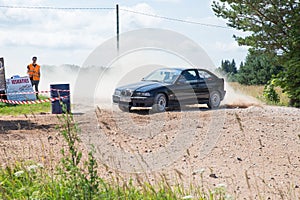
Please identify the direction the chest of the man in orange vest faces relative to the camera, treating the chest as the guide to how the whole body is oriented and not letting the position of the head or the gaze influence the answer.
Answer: toward the camera

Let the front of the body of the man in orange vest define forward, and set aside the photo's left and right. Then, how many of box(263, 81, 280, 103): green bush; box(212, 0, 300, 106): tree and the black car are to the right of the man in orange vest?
0

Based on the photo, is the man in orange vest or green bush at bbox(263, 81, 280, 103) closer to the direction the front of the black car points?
the man in orange vest

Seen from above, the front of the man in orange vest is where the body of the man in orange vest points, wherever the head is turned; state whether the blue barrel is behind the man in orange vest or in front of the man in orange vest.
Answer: in front

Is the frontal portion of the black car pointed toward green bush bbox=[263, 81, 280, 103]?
no

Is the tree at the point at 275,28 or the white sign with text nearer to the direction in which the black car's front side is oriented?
the white sign with text

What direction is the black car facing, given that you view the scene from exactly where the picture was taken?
facing the viewer and to the left of the viewer

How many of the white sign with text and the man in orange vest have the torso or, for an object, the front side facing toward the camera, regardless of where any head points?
2

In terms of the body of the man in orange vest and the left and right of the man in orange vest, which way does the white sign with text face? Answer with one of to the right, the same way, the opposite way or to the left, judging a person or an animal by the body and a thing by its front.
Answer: the same way

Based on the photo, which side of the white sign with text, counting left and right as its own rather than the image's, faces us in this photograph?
front

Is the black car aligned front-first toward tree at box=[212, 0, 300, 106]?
no

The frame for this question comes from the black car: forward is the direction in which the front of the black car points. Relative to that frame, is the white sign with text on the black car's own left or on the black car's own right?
on the black car's own right

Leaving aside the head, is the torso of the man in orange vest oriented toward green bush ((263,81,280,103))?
no

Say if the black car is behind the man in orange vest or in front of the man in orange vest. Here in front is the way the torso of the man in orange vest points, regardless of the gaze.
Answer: in front
